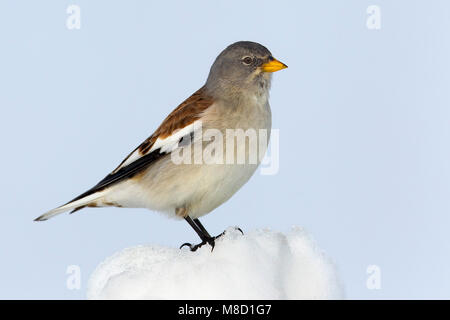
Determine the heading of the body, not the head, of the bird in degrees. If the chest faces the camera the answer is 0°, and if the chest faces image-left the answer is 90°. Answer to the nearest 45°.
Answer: approximately 270°
